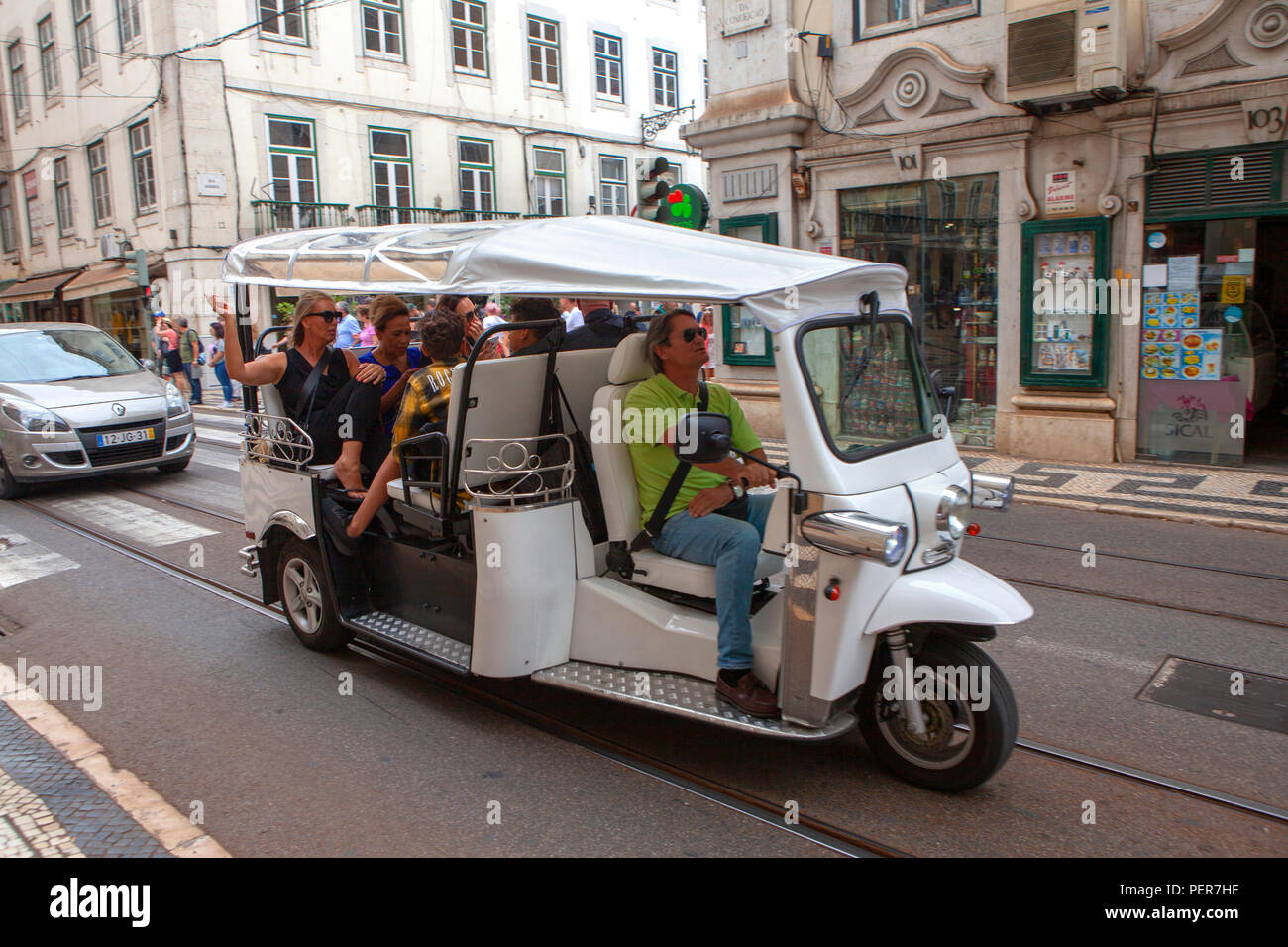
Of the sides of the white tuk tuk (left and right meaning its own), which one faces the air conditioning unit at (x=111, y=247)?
back

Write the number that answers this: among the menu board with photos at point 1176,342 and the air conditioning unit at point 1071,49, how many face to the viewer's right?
0

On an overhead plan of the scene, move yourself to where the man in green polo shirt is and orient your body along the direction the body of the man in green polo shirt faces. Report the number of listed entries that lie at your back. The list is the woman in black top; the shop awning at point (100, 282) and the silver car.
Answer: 3

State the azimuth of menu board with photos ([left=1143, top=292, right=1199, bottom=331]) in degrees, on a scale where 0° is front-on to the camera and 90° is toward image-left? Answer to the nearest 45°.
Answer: approximately 0°
